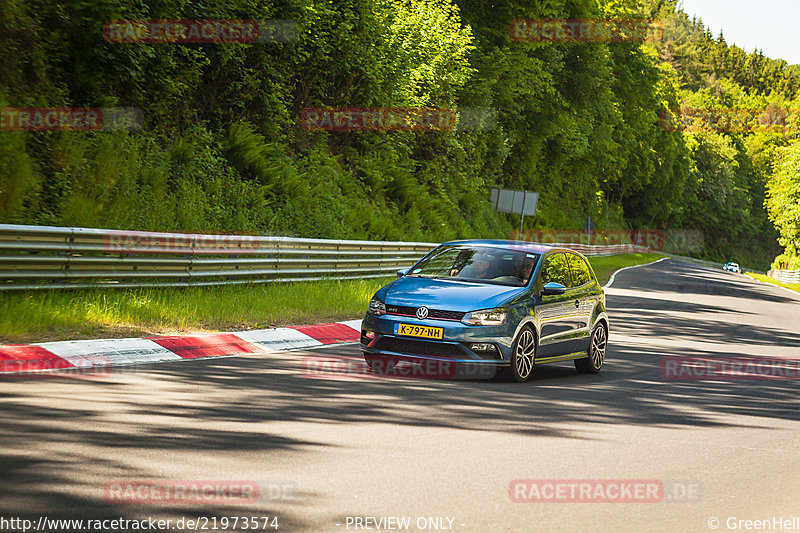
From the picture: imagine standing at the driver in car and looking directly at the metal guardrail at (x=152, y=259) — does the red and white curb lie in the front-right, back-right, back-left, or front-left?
front-left

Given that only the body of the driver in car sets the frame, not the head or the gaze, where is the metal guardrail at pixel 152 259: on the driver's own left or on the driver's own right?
on the driver's own right

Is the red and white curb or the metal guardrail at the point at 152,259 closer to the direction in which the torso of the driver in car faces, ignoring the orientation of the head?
the red and white curb

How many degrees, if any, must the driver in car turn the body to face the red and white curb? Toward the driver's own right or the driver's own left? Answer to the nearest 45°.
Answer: approximately 45° to the driver's own right

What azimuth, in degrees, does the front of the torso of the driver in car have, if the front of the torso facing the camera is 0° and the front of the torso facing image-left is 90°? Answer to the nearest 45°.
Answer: approximately 45°

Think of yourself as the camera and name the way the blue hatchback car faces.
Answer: facing the viewer and to the left of the viewer

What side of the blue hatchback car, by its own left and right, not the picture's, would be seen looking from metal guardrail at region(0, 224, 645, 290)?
right

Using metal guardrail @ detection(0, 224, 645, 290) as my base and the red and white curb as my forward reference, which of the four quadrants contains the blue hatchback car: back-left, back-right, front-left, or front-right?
front-left

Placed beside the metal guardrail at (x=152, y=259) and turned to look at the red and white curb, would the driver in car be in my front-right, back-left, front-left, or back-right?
front-left
